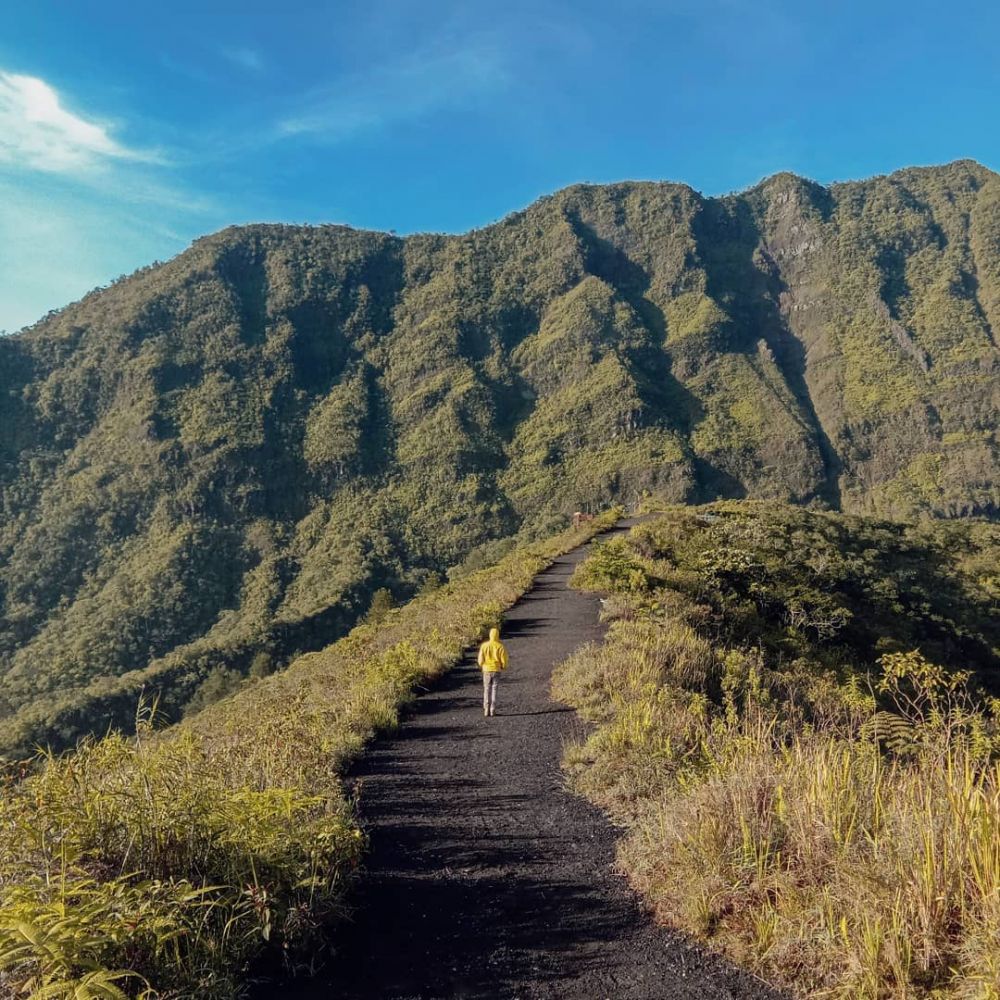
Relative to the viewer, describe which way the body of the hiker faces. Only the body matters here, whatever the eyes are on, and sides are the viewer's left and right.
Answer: facing away from the viewer
